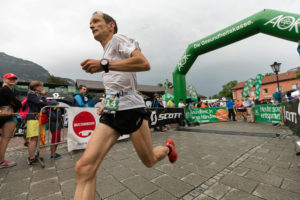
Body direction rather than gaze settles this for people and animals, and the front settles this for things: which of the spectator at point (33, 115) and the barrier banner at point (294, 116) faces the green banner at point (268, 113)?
the spectator

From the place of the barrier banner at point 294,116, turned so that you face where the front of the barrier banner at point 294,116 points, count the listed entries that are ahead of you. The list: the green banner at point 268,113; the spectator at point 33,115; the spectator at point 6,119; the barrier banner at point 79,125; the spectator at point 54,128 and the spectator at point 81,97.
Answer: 5

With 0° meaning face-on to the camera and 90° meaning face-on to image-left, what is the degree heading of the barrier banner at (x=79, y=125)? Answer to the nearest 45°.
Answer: approximately 315°

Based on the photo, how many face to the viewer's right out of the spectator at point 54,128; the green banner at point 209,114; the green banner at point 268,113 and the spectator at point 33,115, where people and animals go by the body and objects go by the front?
2

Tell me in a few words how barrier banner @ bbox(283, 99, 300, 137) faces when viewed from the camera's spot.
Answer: facing the viewer and to the left of the viewer

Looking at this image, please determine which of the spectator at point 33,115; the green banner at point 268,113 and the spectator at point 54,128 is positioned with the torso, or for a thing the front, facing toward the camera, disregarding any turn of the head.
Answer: the green banner

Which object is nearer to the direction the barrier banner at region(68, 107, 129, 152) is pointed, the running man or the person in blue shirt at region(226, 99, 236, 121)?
the running man

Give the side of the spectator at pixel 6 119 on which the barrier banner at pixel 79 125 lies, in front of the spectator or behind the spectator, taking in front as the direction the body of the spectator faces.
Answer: in front

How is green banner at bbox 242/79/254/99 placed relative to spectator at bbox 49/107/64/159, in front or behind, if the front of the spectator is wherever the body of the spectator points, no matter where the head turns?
in front

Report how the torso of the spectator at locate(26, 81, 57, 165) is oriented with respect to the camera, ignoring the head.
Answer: to the viewer's right

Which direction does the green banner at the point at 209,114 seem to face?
toward the camera

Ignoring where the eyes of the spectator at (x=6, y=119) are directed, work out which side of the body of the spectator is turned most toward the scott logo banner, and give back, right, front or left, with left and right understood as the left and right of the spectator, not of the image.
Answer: front

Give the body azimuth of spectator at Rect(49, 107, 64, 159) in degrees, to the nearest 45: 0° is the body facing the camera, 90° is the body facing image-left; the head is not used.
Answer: approximately 270°

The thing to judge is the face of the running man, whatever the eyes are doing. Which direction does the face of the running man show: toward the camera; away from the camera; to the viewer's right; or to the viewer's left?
to the viewer's left

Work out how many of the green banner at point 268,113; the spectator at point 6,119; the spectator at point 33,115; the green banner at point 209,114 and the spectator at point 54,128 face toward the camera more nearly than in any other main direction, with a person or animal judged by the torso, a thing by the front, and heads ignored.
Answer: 2

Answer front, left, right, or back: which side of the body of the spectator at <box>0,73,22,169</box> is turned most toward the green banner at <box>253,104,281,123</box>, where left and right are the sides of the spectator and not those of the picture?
front

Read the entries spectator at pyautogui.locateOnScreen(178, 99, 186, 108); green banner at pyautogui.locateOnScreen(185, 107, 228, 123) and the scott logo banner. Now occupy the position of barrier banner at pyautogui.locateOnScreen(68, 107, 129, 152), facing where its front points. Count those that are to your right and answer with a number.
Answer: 0

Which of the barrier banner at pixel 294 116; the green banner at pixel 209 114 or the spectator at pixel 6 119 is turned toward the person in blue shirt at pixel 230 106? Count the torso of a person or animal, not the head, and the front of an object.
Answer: the spectator

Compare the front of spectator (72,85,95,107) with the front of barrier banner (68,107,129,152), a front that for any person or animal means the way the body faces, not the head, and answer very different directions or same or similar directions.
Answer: same or similar directions
